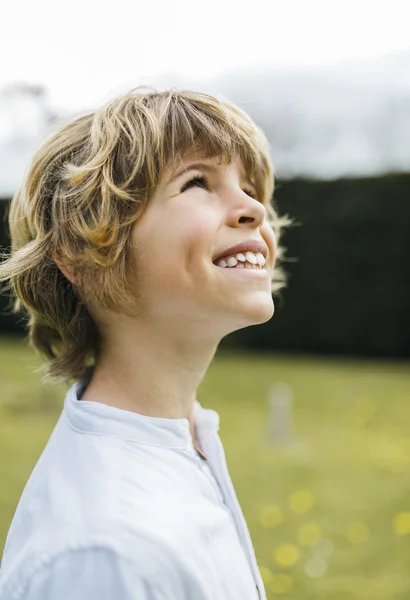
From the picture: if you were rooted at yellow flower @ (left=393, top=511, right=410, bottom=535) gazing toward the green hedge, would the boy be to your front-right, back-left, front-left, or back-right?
back-left

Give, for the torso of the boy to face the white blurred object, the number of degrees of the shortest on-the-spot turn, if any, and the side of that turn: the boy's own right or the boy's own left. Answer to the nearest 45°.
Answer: approximately 135° to the boy's own left

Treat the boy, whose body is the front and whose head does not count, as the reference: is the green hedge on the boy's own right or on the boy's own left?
on the boy's own left

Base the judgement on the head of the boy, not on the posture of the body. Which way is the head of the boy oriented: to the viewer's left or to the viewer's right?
to the viewer's right

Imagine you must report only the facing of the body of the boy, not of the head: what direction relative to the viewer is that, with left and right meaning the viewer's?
facing the viewer and to the right of the viewer
